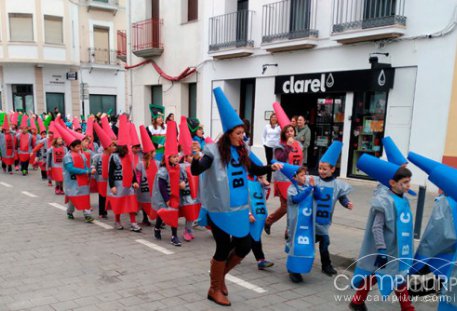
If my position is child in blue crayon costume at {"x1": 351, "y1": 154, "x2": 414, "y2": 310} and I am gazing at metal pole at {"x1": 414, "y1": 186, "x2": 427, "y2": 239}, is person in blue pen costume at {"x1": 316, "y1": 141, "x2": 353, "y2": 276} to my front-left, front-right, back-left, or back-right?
front-left

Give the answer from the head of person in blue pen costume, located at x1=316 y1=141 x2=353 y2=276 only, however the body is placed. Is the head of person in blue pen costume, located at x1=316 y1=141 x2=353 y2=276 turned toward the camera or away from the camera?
toward the camera

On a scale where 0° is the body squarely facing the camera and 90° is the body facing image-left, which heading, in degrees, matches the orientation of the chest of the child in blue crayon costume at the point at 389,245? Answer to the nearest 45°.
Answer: approximately 315°

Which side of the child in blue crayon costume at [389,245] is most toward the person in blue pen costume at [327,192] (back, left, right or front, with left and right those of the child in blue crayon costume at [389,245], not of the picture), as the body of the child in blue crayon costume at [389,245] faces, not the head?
back

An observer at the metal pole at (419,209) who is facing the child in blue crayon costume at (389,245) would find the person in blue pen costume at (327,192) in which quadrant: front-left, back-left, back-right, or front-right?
front-right

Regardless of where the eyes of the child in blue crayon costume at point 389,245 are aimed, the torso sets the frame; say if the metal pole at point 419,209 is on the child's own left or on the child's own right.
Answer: on the child's own left

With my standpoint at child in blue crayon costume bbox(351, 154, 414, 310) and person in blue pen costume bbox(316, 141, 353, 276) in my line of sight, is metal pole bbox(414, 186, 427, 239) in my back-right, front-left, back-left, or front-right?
front-right
